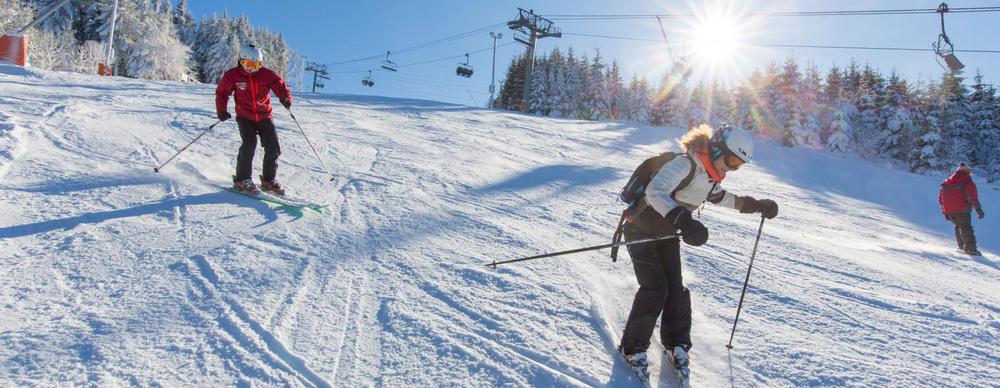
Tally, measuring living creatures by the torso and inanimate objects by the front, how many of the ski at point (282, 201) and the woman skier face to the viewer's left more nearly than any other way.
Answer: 0

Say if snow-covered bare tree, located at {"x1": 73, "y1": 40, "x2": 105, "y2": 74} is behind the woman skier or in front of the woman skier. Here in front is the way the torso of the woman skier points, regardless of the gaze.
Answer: behind

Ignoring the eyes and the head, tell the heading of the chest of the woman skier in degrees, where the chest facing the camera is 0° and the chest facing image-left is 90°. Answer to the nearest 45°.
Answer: approximately 315°

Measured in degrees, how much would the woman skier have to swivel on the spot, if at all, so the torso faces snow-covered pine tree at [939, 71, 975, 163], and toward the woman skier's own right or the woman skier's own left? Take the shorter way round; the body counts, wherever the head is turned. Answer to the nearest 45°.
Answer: approximately 135° to the woman skier's own left

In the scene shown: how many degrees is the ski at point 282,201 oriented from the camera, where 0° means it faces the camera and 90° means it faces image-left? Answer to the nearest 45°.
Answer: approximately 315°

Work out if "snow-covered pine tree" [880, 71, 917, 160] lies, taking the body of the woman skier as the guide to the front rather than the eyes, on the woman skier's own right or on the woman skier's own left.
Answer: on the woman skier's own left

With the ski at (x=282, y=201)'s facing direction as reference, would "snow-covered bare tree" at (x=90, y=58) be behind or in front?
behind

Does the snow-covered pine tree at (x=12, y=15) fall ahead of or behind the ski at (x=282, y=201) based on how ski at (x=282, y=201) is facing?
behind

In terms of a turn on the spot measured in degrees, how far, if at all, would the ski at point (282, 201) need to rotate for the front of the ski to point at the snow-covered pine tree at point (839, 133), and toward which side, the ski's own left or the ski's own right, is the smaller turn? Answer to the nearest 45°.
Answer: approximately 90° to the ski's own left
